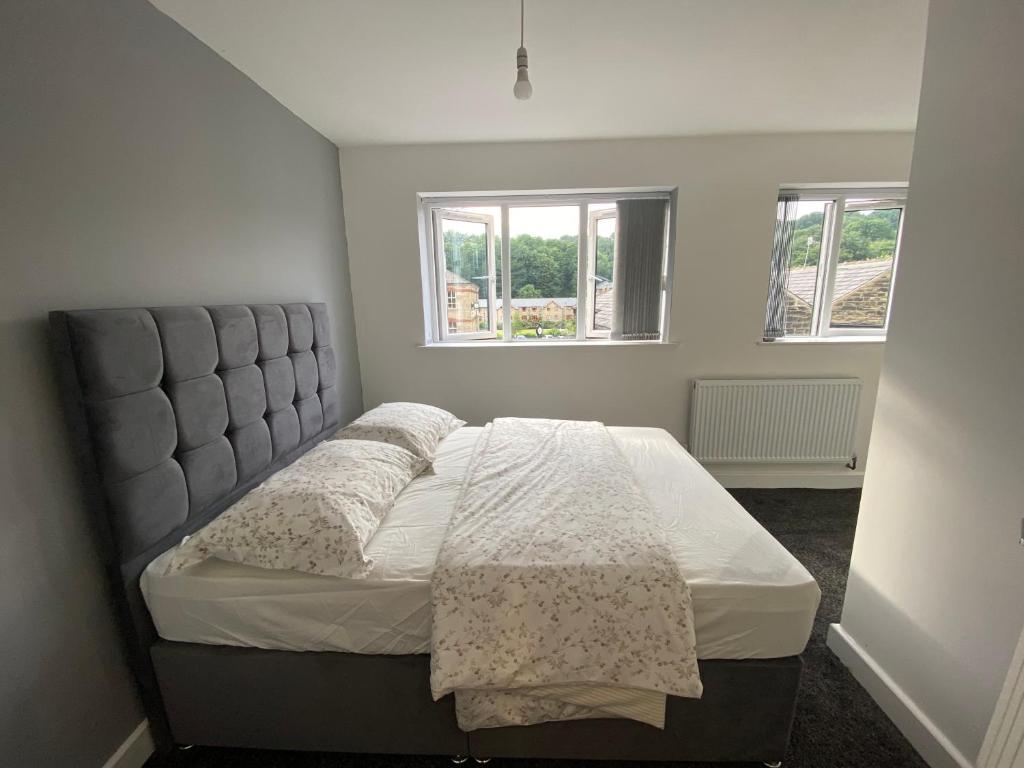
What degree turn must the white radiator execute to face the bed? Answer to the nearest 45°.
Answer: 0° — it already faces it

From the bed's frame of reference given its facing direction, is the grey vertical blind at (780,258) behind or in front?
in front

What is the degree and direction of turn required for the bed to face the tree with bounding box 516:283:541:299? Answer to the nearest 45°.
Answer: approximately 45° to its left

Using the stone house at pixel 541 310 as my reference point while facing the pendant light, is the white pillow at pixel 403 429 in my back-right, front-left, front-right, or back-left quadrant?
front-right

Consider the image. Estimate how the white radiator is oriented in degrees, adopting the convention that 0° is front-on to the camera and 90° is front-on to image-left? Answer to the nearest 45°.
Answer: approximately 0°

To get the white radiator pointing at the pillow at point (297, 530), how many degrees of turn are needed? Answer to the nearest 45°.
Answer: approximately 45° to its right

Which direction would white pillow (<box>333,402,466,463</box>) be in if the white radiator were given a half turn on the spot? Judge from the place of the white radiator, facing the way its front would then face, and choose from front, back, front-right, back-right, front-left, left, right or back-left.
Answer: back-left

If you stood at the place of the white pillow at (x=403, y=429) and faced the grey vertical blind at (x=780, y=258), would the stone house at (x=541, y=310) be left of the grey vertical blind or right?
left

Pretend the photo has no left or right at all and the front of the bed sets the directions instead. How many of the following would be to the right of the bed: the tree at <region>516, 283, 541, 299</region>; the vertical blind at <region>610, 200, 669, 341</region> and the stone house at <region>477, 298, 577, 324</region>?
0

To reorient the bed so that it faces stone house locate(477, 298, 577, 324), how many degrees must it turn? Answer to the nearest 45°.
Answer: approximately 45° to its left

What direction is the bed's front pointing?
to the viewer's right

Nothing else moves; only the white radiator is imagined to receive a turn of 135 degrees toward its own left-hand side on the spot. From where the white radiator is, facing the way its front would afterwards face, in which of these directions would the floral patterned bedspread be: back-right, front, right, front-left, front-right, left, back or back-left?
back-right

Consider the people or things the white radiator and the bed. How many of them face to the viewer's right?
1
